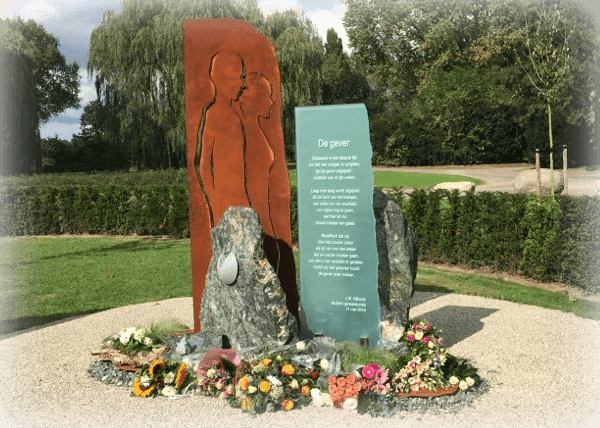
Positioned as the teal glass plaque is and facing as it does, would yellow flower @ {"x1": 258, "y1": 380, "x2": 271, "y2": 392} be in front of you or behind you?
in front

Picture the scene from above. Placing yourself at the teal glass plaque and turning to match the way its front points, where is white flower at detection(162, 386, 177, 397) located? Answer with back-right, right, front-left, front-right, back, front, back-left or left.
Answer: front-right

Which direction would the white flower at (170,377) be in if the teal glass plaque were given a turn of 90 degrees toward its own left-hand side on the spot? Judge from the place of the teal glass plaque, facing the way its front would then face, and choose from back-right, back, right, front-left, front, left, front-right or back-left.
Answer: back-right

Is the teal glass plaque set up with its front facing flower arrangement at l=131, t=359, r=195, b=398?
no

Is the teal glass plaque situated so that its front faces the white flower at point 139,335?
no

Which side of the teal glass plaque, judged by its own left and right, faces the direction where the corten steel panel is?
right

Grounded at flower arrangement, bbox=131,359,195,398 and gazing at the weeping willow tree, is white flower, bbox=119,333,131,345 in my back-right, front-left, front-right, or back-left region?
front-left

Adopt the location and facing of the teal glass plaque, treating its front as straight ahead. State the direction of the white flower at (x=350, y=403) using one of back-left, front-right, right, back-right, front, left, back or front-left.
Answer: front

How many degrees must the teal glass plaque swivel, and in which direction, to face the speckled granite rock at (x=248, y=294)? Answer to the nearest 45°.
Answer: approximately 45° to its right

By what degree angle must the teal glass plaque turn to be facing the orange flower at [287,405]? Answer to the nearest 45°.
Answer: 0° — it already faces it

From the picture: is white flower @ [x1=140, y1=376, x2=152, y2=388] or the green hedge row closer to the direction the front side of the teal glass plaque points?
the white flower

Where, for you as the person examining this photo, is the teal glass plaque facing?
facing the viewer

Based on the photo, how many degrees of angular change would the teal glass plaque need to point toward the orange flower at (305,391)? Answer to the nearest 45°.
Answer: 0° — it already faces it

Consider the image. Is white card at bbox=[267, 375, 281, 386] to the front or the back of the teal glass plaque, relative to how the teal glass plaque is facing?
to the front

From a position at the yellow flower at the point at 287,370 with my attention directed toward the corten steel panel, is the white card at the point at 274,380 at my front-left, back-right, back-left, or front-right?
back-left

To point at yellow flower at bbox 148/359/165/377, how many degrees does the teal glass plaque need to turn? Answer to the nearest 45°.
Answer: approximately 45° to its right

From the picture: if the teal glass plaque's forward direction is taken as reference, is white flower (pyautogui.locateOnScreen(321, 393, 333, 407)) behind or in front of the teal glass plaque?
in front

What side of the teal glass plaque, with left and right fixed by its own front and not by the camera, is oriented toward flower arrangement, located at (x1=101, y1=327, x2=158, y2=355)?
right

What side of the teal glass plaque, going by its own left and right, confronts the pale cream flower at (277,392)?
front
